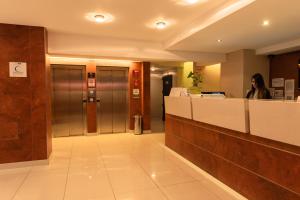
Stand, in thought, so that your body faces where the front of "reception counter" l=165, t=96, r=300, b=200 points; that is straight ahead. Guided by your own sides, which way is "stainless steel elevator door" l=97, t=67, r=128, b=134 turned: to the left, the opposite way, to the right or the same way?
to the left

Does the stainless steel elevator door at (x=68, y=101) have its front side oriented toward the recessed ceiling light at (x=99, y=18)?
yes

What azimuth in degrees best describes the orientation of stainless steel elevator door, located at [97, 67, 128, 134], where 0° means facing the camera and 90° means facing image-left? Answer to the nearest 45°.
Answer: approximately 0°

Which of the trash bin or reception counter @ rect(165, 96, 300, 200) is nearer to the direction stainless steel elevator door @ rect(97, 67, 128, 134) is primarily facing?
the reception counter

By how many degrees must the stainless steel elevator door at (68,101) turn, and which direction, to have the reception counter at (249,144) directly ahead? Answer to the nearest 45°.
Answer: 0° — it already faces it

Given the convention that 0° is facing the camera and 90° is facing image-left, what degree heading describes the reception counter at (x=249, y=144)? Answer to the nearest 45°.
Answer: approximately 45°

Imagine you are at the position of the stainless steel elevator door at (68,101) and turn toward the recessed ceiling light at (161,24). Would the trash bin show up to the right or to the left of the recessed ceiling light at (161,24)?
left

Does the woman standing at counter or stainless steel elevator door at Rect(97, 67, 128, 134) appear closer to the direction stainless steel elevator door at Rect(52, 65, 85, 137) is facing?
the woman standing at counter

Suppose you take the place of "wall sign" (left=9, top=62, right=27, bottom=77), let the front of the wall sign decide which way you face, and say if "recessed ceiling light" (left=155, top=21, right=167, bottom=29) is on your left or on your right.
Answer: on your left
